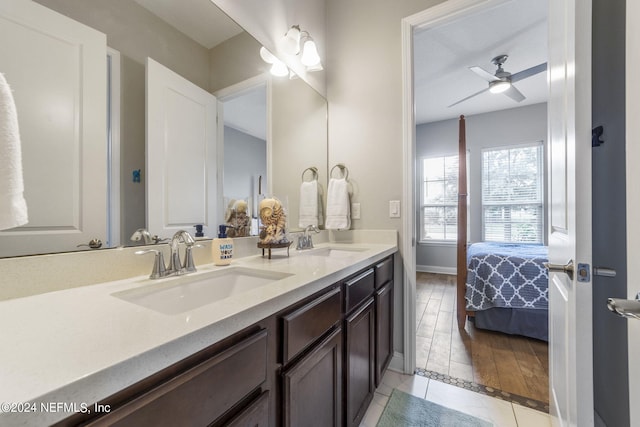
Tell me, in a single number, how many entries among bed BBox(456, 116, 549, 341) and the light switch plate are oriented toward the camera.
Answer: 1

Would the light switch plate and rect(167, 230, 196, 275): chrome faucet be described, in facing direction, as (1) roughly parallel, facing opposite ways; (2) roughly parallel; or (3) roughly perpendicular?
roughly perpendicular

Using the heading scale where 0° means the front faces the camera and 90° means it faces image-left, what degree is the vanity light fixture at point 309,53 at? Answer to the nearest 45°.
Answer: approximately 315°

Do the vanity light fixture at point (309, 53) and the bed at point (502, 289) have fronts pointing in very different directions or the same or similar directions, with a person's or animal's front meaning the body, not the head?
very different directions

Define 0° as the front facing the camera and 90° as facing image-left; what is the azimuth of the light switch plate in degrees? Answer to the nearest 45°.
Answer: approximately 0°

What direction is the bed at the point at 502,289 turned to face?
to the viewer's left

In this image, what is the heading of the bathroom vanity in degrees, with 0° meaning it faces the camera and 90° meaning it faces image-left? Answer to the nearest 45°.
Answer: approximately 315°

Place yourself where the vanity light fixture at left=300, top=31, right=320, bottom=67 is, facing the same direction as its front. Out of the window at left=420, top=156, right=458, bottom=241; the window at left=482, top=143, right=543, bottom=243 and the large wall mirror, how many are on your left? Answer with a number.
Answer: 2

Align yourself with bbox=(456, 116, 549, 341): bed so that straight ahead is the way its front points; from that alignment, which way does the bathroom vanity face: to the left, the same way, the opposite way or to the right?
the opposite way
